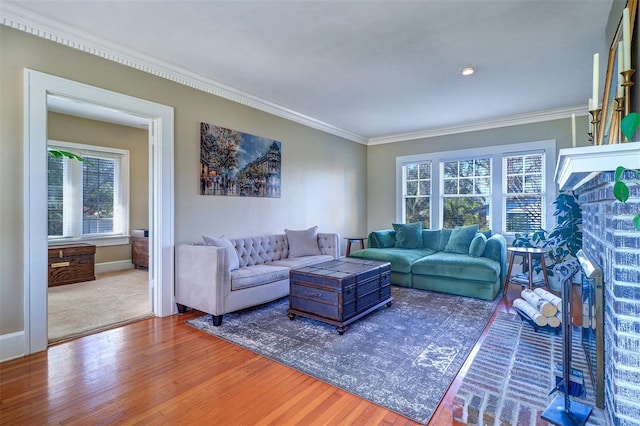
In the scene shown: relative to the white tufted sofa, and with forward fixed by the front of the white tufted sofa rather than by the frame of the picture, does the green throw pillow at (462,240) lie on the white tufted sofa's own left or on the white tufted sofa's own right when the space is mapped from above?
on the white tufted sofa's own left

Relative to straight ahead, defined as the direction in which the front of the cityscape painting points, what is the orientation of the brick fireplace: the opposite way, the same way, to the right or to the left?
the opposite way

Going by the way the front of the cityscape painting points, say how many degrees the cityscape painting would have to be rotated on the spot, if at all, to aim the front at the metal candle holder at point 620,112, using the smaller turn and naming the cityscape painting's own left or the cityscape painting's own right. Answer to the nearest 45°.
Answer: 0° — it already faces it

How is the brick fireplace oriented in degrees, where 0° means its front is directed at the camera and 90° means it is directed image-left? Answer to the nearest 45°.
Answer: approximately 90°

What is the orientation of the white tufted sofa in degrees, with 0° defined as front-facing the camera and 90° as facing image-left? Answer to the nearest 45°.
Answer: approximately 315°

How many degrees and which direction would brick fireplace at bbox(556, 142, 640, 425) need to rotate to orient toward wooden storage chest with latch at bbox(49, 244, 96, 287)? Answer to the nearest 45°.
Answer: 0° — it already faces it

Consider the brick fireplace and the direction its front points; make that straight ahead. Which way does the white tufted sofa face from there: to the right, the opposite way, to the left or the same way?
the opposite way

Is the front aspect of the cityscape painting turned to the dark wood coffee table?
yes

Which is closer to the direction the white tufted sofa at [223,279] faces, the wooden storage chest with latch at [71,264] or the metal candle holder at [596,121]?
the metal candle holder
